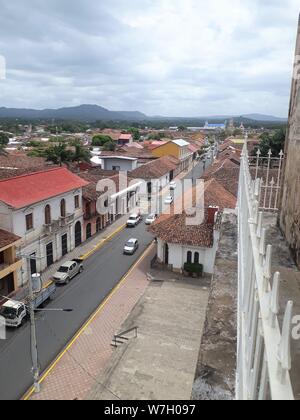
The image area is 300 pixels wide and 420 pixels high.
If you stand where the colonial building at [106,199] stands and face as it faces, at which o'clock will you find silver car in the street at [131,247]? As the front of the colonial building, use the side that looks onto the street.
The silver car in the street is roughly at 1 o'clock from the colonial building.

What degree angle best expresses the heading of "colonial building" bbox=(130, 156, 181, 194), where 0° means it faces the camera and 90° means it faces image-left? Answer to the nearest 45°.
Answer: approximately 315°

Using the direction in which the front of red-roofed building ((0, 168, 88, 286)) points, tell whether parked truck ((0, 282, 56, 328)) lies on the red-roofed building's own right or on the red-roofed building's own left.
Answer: on the red-roofed building's own right
